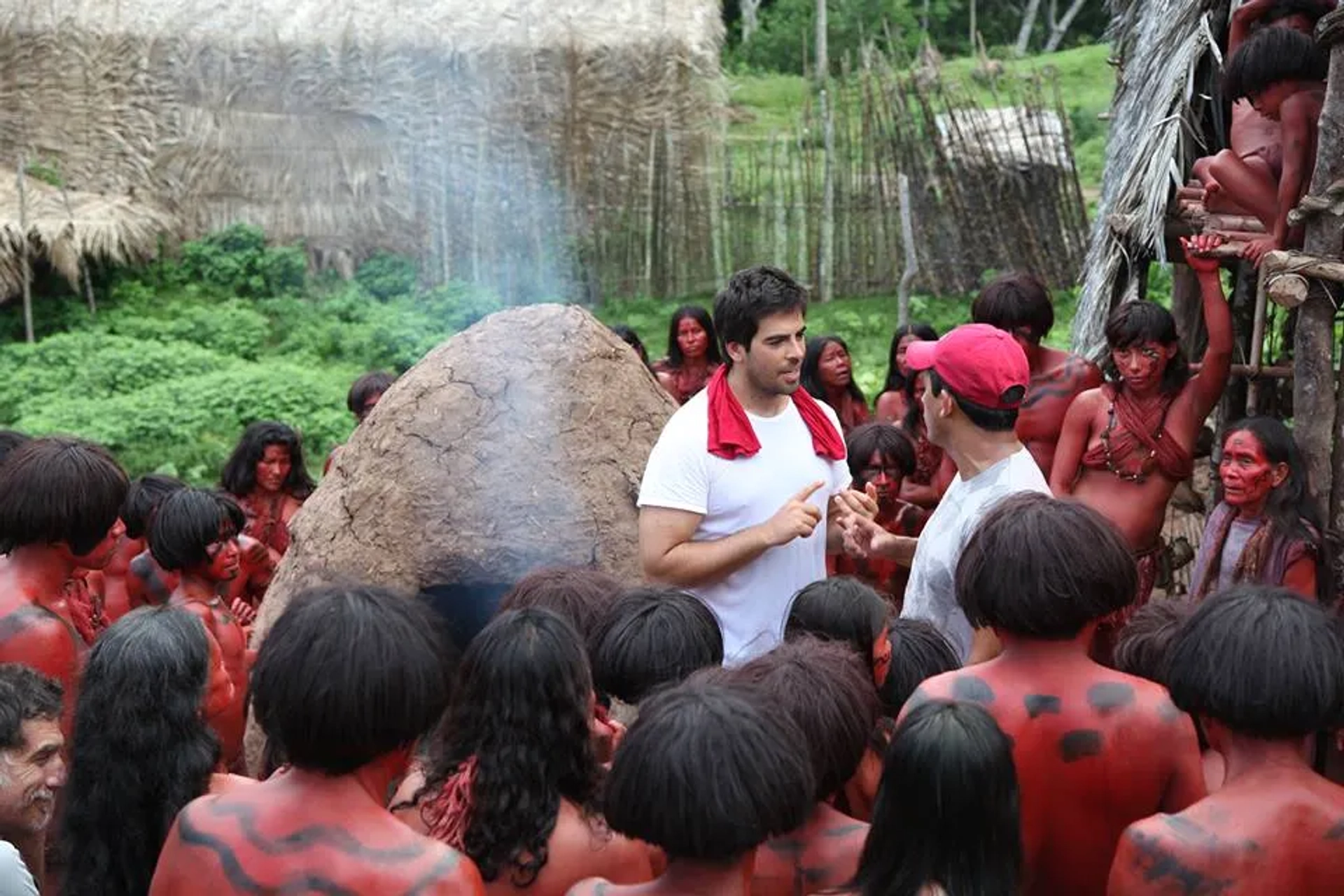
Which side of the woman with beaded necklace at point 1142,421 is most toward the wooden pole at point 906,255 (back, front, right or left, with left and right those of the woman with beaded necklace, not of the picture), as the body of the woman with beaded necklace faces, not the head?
back

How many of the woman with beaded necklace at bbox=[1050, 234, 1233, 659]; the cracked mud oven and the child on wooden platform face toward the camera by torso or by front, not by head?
2

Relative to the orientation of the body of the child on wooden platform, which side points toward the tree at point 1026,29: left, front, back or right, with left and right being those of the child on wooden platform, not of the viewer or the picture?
right

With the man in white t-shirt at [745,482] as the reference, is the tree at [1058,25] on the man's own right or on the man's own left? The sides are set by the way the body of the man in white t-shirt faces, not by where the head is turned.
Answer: on the man's own left

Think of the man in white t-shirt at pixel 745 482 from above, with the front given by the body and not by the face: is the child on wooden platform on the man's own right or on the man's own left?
on the man's own left

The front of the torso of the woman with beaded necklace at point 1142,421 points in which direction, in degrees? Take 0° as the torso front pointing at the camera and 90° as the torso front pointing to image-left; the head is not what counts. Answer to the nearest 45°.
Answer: approximately 0°

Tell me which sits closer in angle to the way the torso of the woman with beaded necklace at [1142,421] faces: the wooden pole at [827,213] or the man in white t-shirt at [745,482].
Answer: the man in white t-shirt

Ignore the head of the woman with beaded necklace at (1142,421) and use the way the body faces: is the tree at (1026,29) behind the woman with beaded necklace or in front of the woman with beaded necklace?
behind

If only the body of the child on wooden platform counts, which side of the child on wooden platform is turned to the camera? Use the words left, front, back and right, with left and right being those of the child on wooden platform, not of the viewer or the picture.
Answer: left

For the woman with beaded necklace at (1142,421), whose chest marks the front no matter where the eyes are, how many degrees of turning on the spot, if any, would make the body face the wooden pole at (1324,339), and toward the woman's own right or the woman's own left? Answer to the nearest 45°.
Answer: approximately 45° to the woman's own left

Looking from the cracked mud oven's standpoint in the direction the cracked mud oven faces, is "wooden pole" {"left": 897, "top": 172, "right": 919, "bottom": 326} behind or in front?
behind

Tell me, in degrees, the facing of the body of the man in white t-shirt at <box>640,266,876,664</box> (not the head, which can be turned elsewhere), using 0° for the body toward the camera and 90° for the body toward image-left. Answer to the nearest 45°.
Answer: approximately 315°
